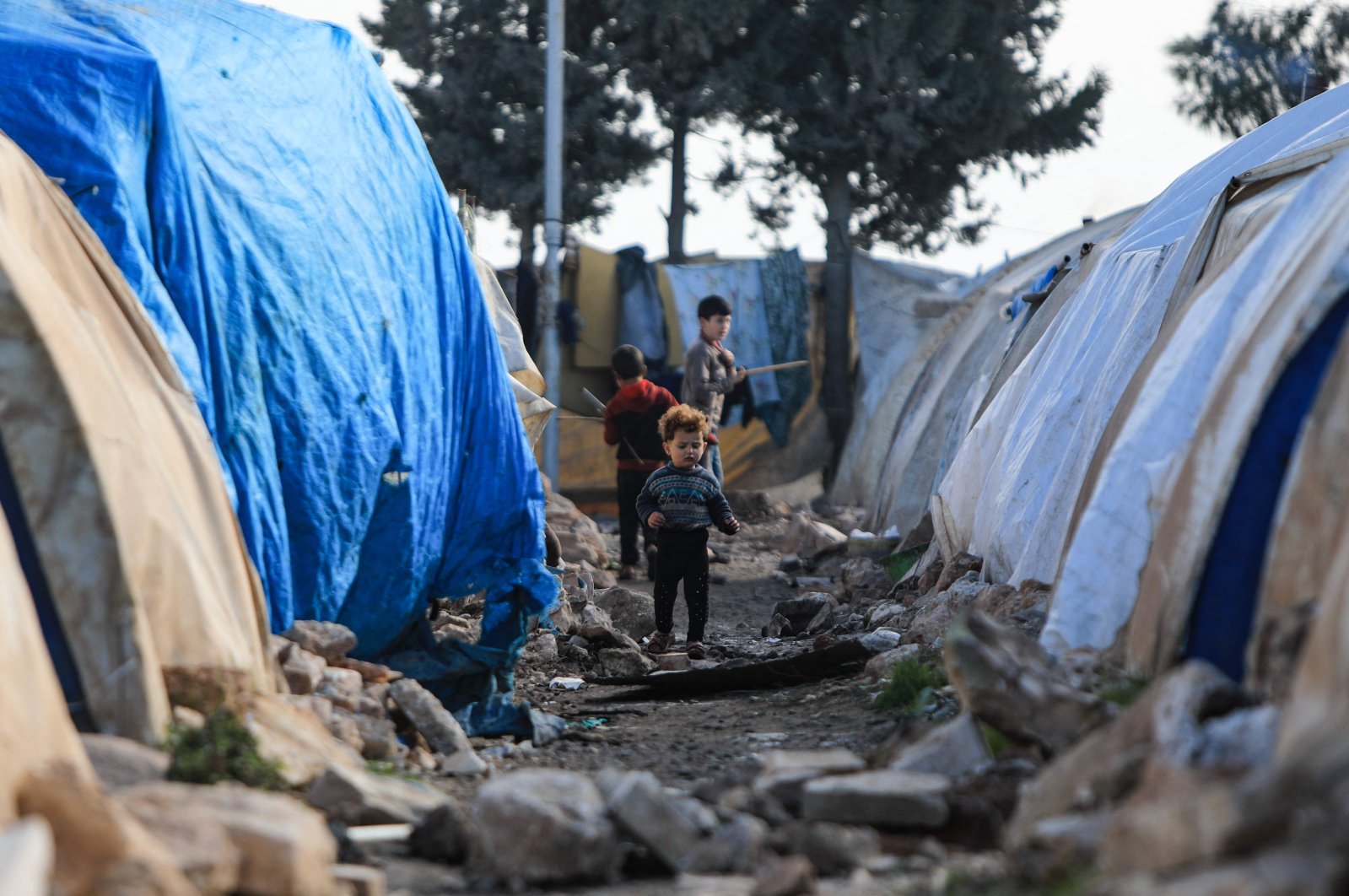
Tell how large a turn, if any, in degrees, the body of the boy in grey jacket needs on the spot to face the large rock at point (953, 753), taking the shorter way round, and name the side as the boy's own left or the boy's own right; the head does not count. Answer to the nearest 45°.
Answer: approximately 45° to the boy's own right

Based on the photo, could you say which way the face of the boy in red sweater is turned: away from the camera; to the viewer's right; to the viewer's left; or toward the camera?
away from the camera

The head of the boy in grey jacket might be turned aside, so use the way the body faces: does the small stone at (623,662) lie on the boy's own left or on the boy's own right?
on the boy's own right

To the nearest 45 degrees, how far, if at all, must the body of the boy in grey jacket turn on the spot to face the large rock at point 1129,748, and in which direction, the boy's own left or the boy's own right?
approximately 45° to the boy's own right

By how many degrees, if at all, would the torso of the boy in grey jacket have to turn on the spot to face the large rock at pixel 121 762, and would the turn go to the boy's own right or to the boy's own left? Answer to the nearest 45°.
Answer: approximately 45° to the boy's own right

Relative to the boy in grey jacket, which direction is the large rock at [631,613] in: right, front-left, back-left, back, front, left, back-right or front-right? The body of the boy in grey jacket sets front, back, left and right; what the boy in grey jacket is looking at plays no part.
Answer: front-right

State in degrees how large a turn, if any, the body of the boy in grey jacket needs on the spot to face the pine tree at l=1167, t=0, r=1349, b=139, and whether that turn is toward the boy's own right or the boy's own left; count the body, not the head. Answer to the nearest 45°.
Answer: approximately 90° to the boy's own left

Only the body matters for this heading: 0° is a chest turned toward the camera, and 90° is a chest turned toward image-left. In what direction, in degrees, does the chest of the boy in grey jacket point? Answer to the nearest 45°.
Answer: approximately 315°

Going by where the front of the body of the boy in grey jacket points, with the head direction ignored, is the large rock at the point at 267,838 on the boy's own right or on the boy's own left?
on the boy's own right

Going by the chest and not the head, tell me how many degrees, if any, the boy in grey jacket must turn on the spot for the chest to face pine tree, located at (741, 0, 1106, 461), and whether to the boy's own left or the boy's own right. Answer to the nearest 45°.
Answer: approximately 135° to the boy's own left

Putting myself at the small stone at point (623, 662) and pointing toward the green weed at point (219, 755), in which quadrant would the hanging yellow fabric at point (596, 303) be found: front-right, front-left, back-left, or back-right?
back-right

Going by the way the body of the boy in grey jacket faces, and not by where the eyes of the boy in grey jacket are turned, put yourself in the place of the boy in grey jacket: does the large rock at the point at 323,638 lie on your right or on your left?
on your right
